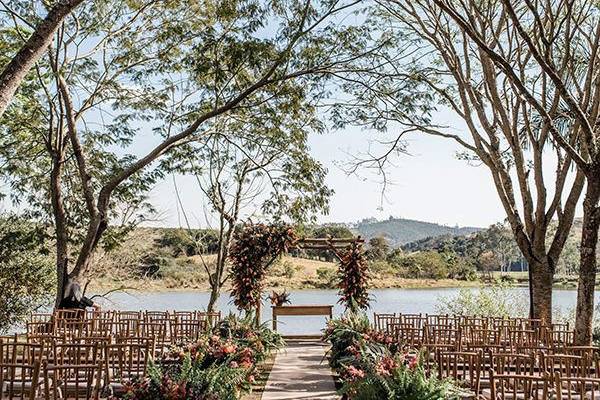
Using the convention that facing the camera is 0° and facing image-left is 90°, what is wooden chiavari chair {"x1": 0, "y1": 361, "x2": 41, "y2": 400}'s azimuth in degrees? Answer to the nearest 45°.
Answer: approximately 180°

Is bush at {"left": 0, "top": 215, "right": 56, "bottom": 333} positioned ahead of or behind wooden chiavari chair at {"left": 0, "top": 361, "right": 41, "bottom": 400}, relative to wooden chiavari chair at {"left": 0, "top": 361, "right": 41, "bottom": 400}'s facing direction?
ahead

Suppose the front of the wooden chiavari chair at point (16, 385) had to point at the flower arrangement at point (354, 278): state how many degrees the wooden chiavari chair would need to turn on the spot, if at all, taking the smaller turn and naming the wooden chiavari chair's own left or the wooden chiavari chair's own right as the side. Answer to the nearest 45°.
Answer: approximately 45° to the wooden chiavari chair's own right

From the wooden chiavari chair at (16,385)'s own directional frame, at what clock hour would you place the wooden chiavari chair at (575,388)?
the wooden chiavari chair at (575,388) is roughly at 4 o'clock from the wooden chiavari chair at (16,385).

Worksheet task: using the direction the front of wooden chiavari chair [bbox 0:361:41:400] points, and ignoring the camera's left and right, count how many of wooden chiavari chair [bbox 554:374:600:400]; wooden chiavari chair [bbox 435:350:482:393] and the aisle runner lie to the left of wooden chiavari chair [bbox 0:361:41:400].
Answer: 0

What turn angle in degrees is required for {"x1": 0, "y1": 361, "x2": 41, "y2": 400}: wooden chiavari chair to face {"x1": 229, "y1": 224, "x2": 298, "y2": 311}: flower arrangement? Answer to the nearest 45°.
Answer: approximately 45° to its right

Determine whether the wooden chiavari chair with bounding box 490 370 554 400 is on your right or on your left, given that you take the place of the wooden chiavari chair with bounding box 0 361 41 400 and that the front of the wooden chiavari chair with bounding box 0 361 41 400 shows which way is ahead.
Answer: on your right

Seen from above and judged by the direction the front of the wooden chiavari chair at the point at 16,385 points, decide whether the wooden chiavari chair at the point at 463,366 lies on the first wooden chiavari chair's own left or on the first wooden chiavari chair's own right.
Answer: on the first wooden chiavari chair's own right

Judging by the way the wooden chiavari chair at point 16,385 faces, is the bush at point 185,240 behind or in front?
in front

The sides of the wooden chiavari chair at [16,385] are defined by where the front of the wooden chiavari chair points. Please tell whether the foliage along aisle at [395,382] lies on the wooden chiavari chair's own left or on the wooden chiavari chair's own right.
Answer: on the wooden chiavari chair's own right

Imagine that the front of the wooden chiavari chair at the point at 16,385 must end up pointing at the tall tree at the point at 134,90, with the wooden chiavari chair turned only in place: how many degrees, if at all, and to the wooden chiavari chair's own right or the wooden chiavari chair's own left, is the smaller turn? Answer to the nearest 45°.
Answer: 0° — it already faces it

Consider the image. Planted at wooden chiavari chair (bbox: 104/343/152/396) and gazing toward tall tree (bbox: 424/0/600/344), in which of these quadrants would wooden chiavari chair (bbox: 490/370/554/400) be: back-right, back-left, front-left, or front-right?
front-right
